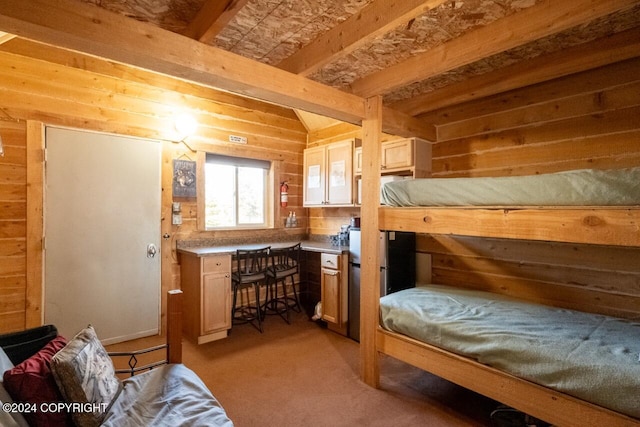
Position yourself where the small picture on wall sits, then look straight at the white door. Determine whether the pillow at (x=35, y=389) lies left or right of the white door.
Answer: left

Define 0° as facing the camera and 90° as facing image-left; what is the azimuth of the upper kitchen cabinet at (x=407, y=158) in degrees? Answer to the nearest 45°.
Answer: approximately 45°

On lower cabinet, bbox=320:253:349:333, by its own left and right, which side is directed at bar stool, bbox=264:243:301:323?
right

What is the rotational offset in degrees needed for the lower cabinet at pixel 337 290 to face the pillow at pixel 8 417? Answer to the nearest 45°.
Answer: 0° — it already faces it

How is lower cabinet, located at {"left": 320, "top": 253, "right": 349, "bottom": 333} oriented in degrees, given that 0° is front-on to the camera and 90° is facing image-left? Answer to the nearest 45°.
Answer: approximately 45°

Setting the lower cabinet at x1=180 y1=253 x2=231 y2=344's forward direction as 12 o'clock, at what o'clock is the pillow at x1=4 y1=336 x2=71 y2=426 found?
The pillow is roughly at 2 o'clock from the lower cabinet.

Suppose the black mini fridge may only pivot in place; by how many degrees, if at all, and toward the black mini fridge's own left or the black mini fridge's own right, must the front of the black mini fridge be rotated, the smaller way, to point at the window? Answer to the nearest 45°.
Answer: approximately 45° to the black mini fridge's own right

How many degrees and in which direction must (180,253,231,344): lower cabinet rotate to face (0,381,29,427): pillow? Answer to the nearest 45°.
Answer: approximately 45° to its right

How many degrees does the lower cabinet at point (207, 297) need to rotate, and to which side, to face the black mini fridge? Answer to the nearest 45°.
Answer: approximately 45° to its left
